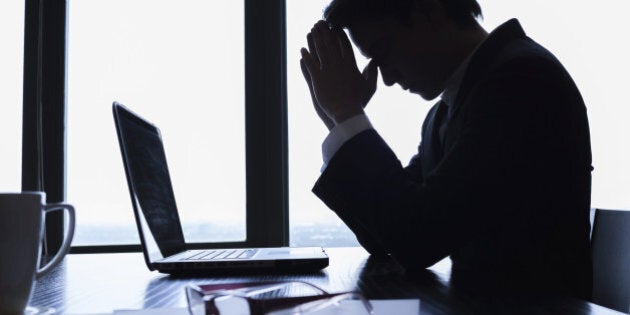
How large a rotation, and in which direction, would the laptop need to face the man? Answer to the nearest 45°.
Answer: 0° — it already faces them

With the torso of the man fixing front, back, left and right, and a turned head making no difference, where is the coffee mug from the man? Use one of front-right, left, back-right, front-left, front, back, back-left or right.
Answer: front-left

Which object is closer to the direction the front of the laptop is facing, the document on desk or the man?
the man

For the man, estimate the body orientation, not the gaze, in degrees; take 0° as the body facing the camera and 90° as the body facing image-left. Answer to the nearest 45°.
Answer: approximately 90°

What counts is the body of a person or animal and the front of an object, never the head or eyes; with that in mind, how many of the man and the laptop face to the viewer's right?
1

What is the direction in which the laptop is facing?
to the viewer's right

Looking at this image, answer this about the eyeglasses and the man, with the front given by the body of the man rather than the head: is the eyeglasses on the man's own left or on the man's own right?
on the man's own left

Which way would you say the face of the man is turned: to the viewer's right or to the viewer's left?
to the viewer's left
